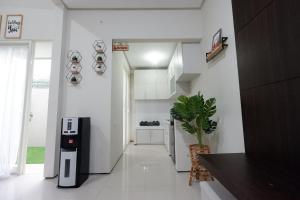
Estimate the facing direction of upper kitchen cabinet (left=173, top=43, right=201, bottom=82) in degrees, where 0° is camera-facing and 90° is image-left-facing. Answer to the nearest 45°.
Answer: approximately 90°

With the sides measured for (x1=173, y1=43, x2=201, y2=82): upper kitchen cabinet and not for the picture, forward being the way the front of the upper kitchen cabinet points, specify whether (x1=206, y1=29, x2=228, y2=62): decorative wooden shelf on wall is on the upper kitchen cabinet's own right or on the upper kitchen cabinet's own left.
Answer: on the upper kitchen cabinet's own left

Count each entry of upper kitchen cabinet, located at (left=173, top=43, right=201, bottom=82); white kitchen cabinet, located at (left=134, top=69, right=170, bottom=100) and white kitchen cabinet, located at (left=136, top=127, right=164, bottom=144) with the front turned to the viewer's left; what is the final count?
1

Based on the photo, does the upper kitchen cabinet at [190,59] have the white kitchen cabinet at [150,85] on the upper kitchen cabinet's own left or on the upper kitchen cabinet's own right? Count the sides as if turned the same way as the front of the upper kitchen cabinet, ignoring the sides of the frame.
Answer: on the upper kitchen cabinet's own right

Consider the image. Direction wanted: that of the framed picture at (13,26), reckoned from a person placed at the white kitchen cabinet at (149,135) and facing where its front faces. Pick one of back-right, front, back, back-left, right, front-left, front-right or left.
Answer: front-right

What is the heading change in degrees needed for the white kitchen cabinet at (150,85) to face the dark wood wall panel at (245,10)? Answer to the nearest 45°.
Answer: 0° — it already faces it

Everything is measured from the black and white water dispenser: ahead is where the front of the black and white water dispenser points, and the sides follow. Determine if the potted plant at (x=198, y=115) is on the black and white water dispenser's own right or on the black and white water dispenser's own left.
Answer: on the black and white water dispenser's own left

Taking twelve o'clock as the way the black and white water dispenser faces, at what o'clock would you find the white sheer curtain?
The white sheer curtain is roughly at 3 o'clock from the black and white water dispenser.

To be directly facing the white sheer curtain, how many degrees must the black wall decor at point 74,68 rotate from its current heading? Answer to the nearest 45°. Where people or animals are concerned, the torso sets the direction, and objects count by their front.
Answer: approximately 135° to its right

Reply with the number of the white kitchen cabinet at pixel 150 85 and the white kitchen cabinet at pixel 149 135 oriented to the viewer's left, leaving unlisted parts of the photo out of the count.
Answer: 0
